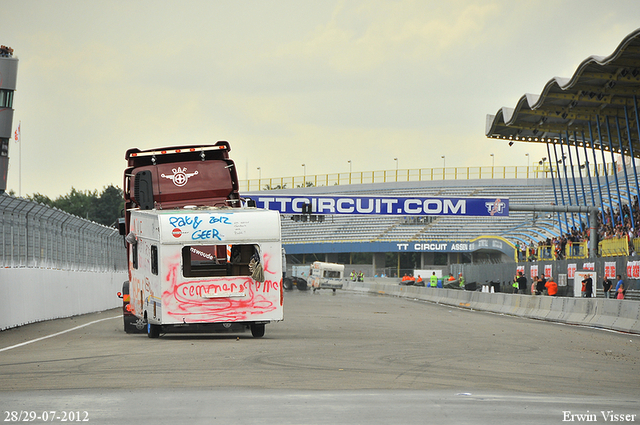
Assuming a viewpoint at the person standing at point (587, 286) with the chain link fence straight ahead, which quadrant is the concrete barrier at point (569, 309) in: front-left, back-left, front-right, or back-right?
front-left

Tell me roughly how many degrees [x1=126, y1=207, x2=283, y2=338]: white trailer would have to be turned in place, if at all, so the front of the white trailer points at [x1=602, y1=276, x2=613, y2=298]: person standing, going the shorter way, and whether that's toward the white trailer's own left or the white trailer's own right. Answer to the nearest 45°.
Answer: approximately 45° to the white trailer's own right

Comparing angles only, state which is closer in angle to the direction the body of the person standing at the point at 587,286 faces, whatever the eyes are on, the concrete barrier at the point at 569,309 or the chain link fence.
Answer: the chain link fence

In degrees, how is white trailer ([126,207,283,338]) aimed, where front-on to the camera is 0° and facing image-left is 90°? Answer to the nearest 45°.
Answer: approximately 180°

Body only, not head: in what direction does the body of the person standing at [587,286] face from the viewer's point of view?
to the viewer's left

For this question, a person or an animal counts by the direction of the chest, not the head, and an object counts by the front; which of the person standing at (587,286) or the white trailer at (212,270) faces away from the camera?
the white trailer

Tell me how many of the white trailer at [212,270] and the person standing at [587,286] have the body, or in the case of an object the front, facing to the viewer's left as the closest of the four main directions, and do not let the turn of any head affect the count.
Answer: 1

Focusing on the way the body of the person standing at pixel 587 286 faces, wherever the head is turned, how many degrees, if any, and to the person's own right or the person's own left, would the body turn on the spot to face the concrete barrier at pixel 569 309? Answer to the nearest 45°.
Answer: approximately 90° to the person's own left

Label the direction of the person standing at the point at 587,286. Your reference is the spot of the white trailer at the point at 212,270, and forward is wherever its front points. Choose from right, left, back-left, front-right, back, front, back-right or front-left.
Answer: front-right

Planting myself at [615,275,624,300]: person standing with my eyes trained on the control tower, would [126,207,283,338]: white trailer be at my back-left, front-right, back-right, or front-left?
front-left

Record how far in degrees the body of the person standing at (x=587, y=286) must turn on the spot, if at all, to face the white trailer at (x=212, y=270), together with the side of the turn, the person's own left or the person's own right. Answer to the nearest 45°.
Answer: approximately 90° to the person's own left
